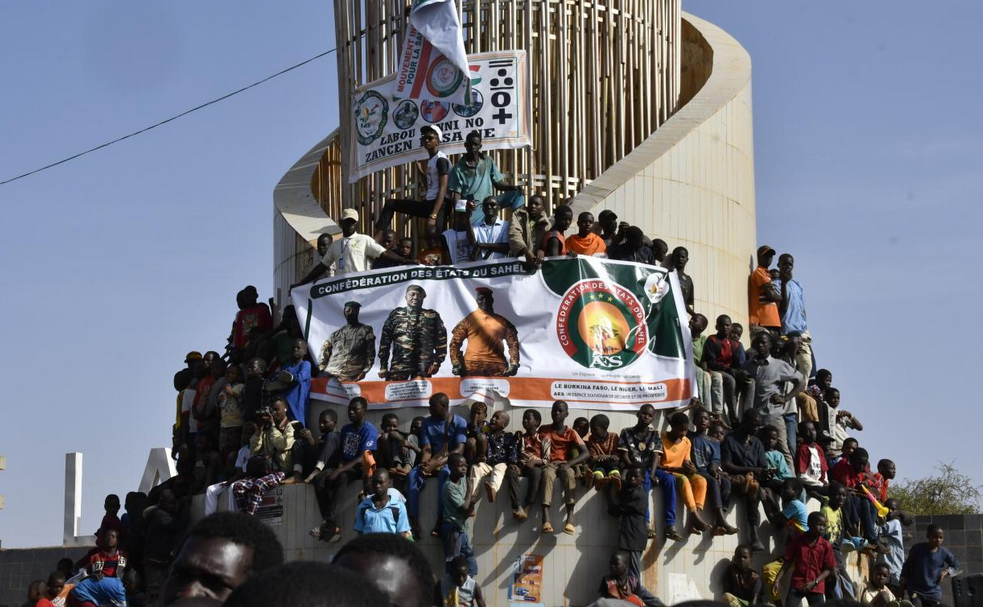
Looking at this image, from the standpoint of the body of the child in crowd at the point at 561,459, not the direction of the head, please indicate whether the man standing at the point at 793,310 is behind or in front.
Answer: behind

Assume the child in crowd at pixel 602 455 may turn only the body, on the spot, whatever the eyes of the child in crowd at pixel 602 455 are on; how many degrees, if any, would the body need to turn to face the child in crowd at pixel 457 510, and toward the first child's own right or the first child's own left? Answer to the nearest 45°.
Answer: approximately 90° to the first child's own right

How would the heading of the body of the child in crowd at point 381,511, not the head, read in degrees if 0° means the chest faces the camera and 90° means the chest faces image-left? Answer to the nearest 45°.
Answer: approximately 0°

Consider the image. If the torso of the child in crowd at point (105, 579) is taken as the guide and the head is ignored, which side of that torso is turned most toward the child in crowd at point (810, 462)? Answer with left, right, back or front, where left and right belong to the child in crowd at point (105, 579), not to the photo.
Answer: left
